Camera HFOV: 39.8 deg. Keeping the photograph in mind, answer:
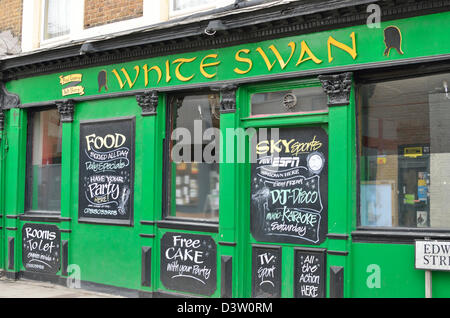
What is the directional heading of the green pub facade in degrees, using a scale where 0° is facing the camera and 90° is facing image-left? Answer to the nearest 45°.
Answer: approximately 45°
